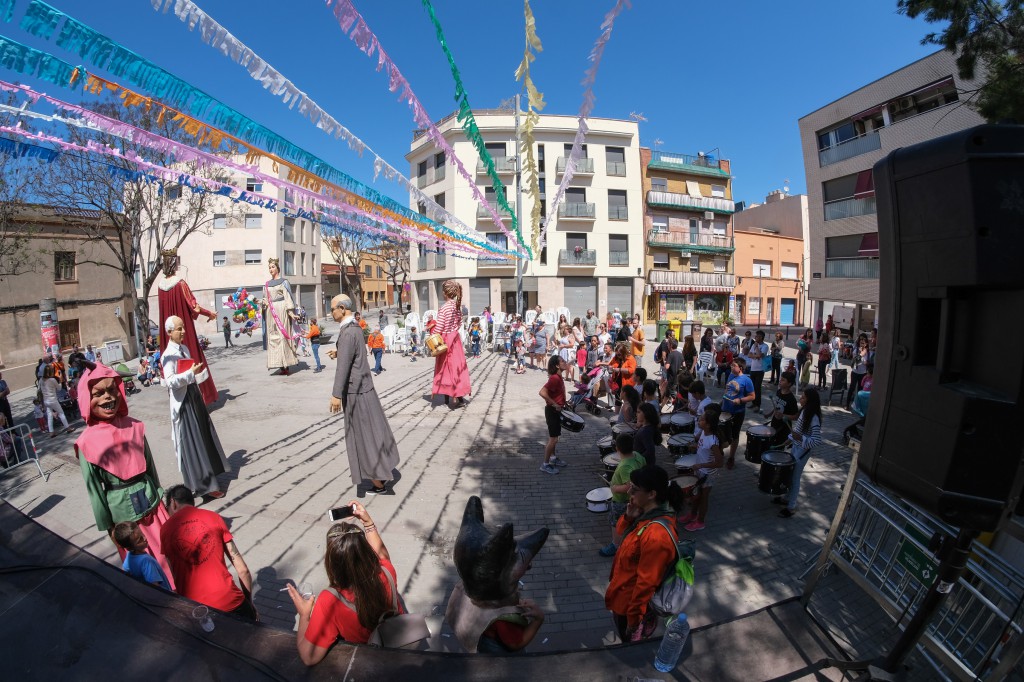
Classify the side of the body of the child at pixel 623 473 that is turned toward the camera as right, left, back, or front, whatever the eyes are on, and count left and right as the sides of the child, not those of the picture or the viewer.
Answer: left

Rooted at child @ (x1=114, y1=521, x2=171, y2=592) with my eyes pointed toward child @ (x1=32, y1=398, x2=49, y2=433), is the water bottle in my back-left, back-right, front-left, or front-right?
back-right

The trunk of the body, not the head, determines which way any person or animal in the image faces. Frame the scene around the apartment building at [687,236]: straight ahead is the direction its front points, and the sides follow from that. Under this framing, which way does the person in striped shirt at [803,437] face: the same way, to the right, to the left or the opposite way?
to the right

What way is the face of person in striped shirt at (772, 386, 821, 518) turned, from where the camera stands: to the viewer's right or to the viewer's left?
to the viewer's left

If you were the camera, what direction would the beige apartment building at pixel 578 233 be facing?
facing the viewer

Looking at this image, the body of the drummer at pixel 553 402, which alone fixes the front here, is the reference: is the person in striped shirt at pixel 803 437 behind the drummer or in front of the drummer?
in front

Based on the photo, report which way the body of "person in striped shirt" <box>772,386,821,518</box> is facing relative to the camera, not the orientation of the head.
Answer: to the viewer's left

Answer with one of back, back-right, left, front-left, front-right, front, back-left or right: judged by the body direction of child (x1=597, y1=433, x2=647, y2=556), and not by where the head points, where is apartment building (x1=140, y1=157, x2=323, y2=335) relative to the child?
front-right

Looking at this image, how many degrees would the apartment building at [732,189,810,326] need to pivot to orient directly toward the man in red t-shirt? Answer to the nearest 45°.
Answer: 0° — it already faces them

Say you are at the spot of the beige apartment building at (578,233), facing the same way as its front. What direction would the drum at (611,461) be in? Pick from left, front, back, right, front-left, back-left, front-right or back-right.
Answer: front

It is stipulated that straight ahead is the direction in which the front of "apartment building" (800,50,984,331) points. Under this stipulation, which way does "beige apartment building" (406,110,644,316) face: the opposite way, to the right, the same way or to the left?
to the left

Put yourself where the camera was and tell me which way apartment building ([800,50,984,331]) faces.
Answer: facing the viewer and to the left of the viewer

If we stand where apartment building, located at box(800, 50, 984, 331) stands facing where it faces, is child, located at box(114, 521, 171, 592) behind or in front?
in front

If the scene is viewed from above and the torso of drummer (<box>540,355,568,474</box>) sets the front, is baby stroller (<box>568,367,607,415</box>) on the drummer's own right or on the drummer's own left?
on the drummer's own left

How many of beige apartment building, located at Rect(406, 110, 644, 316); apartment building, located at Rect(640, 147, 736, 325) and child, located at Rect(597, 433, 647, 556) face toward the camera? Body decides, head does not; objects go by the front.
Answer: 2

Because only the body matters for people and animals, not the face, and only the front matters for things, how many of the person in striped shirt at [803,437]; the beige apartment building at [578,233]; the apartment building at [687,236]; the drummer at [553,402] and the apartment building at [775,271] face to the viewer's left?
1
